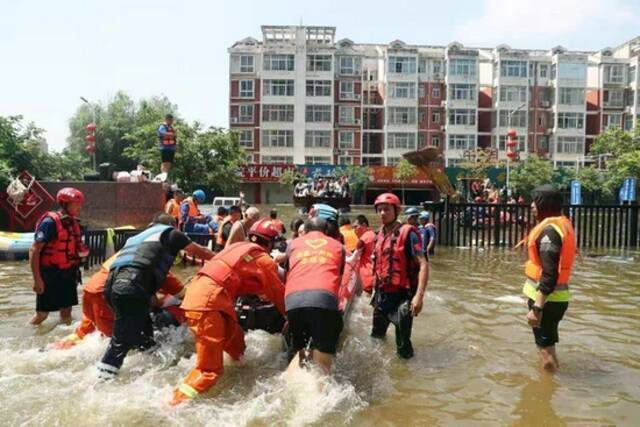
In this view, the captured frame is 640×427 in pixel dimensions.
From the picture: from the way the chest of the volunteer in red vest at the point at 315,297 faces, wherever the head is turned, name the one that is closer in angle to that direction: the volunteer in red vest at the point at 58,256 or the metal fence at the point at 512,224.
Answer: the metal fence

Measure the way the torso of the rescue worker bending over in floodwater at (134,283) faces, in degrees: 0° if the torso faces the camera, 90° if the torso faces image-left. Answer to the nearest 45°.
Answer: approximately 225°

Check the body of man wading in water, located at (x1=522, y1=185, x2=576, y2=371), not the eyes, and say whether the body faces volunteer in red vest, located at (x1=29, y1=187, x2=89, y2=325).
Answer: yes

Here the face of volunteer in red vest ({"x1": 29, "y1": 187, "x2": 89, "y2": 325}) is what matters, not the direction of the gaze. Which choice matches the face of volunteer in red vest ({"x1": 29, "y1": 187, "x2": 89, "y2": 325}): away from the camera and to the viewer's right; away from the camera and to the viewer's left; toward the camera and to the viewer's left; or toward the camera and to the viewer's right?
toward the camera and to the viewer's right

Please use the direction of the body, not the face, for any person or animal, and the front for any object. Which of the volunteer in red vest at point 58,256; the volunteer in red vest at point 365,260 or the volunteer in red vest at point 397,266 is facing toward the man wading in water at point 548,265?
the volunteer in red vest at point 58,256

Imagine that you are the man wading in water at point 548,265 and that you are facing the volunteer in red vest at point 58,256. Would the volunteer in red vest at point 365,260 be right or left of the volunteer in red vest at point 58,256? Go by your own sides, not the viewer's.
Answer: right

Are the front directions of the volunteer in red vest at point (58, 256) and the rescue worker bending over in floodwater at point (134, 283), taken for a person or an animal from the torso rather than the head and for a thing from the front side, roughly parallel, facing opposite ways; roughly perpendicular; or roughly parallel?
roughly perpendicular

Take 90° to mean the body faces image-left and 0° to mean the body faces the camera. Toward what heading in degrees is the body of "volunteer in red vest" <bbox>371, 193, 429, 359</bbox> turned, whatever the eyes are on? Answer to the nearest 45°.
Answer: approximately 45°

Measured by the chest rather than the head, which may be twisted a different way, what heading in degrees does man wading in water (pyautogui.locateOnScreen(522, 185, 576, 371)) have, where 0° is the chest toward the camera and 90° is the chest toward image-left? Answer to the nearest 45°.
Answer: approximately 90°

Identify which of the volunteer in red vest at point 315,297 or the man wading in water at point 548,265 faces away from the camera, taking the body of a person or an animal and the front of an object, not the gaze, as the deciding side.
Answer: the volunteer in red vest

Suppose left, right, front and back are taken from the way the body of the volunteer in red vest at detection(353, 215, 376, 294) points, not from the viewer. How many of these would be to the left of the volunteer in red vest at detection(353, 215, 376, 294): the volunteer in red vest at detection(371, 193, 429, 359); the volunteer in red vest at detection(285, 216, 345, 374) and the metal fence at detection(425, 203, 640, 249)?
2

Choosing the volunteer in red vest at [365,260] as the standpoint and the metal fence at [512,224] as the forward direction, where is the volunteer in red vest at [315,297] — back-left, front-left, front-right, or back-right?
back-right

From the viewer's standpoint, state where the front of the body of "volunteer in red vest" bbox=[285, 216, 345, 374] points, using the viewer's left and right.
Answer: facing away from the viewer
